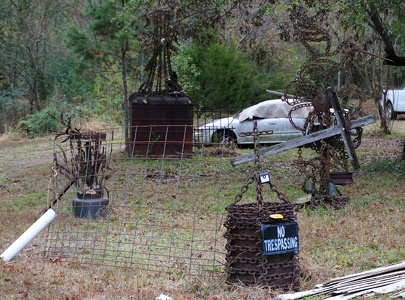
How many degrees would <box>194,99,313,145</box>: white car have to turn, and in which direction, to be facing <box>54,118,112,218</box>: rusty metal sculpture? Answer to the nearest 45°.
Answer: approximately 90° to its left

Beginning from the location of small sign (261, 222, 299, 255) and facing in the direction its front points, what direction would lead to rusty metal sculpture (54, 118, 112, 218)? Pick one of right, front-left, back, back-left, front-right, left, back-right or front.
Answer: back-right

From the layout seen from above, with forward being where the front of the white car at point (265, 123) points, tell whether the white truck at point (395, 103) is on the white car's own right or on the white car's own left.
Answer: on the white car's own right

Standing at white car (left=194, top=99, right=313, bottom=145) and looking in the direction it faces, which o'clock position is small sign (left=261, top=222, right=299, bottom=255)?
The small sign is roughly at 9 o'clock from the white car.

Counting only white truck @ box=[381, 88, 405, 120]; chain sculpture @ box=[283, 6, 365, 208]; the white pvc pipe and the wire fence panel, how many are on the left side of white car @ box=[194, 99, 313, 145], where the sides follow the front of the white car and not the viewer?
3

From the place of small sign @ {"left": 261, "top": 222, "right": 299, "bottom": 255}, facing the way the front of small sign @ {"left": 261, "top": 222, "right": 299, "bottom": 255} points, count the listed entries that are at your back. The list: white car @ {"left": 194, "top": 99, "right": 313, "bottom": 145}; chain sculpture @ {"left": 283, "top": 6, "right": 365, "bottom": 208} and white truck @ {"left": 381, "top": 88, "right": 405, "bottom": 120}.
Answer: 3

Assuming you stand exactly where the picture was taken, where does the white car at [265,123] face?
facing to the left of the viewer

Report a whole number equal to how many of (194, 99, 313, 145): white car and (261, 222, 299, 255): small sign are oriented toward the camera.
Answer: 1

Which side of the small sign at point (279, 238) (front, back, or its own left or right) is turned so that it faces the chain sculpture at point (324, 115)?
back

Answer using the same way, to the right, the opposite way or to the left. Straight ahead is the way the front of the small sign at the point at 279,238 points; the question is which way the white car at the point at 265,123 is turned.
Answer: to the right

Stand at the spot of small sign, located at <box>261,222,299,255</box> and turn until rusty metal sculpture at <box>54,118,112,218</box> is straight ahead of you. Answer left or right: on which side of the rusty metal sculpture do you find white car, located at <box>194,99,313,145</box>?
right

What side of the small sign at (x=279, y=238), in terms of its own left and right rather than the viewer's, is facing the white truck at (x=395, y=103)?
back

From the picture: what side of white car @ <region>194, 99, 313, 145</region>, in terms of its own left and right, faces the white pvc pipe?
left

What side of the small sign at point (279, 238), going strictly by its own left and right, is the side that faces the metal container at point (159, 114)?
back
